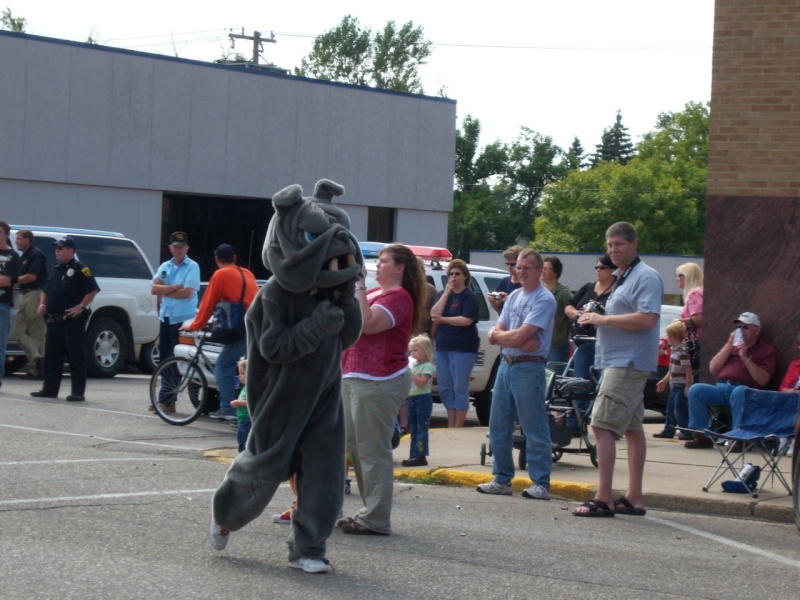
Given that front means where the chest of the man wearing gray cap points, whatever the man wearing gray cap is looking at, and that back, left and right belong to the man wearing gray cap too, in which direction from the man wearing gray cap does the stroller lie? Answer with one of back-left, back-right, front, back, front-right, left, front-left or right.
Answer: front

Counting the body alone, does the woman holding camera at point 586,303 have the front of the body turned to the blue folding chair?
no

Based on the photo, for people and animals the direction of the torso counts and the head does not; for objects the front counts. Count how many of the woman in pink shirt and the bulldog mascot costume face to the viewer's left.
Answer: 1

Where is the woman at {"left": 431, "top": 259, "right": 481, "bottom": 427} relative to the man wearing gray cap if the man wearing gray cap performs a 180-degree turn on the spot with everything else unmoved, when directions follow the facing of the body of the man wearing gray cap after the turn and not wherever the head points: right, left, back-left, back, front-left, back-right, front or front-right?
back-left

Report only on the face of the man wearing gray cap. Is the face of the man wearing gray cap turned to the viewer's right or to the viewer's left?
to the viewer's left

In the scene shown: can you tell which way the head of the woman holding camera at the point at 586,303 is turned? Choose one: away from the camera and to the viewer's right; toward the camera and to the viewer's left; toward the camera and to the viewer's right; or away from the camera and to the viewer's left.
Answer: toward the camera and to the viewer's left

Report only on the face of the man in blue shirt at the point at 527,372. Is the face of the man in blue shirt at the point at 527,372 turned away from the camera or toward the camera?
toward the camera

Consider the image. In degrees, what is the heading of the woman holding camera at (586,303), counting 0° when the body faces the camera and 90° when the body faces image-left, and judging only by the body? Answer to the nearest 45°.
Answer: approximately 45°

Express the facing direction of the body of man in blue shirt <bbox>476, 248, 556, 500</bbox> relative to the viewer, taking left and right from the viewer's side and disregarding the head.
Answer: facing the viewer and to the left of the viewer

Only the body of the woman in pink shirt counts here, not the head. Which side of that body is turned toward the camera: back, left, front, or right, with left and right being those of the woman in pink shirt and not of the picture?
left

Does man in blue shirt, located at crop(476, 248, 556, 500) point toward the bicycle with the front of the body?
no

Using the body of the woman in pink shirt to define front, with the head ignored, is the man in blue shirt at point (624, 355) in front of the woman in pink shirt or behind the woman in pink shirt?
behind

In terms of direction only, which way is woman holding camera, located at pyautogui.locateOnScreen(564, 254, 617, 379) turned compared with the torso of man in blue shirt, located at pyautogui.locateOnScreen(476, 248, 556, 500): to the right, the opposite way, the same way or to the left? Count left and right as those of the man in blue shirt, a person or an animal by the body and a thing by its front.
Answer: the same way

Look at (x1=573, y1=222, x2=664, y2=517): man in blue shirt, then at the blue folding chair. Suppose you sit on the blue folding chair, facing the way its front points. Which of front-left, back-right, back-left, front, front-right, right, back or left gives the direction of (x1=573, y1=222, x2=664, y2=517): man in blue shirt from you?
front

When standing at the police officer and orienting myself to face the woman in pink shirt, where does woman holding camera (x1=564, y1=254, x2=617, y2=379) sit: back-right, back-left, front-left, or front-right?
front-left

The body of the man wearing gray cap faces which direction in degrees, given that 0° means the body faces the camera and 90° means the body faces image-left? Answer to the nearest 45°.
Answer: approximately 45°

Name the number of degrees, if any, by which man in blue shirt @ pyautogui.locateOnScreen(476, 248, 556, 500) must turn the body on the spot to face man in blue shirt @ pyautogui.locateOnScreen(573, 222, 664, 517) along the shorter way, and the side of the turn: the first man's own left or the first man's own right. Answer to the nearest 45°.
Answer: approximately 90° to the first man's own left
